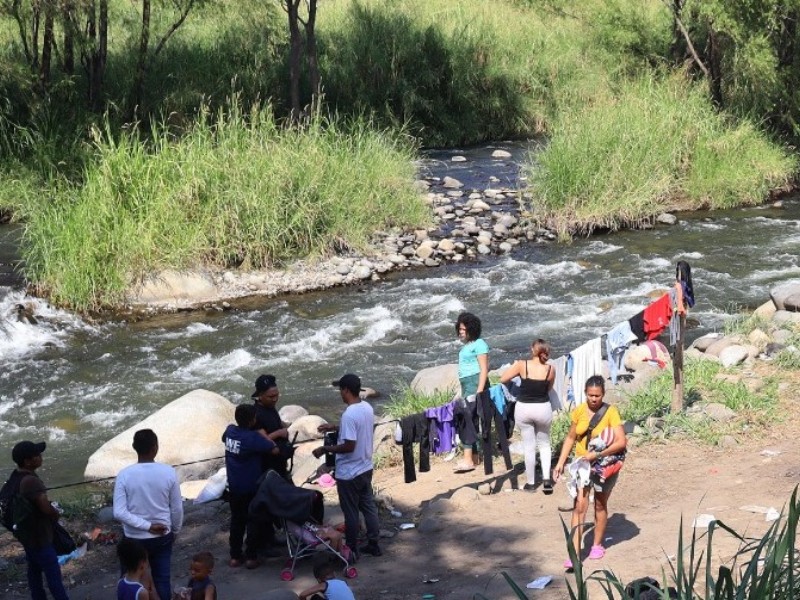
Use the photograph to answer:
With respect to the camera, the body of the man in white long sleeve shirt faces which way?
away from the camera

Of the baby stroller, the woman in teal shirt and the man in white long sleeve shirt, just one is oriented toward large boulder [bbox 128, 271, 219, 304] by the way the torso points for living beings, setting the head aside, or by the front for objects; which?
the man in white long sleeve shirt

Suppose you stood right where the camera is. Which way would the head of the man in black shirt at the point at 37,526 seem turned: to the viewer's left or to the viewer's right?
to the viewer's right

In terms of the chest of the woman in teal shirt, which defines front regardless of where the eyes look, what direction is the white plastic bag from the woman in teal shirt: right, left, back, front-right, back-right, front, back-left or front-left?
front-right

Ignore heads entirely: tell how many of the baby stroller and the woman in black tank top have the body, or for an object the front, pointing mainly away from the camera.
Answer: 1

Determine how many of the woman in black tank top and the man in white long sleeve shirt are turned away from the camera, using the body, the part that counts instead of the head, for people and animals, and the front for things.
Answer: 2

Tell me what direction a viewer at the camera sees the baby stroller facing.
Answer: facing to the right of the viewer

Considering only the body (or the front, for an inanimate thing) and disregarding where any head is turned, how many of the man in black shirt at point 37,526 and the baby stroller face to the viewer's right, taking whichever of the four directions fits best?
2

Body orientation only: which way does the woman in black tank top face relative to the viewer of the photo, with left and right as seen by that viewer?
facing away from the viewer

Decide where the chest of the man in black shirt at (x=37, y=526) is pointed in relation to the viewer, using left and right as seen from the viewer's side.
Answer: facing to the right of the viewer

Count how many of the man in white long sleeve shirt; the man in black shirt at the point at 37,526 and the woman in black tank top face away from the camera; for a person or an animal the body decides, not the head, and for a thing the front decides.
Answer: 2

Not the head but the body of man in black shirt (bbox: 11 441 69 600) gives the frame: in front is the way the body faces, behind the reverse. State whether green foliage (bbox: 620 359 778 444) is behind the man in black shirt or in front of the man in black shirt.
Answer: in front

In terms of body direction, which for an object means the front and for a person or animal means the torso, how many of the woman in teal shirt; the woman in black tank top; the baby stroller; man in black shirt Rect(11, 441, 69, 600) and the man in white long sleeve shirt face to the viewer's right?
2

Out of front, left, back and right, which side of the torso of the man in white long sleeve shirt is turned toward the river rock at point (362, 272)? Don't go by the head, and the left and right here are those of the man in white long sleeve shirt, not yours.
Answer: front

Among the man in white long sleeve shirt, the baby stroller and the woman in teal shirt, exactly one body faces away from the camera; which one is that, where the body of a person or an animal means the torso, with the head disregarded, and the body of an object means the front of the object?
the man in white long sleeve shirt

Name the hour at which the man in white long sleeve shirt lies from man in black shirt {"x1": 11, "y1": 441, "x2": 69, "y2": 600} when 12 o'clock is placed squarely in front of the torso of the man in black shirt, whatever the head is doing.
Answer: The man in white long sleeve shirt is roughly at 1 o'clock from the man in black shirt.

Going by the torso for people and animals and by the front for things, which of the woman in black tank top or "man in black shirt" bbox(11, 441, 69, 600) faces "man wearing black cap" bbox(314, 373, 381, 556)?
the man in black shirt

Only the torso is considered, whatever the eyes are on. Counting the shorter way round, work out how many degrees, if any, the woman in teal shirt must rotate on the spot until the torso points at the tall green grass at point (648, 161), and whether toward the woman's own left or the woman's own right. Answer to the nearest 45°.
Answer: approximately 135° to the woman's own right

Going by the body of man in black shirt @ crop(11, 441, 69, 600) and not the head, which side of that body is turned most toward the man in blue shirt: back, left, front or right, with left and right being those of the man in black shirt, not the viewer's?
front
